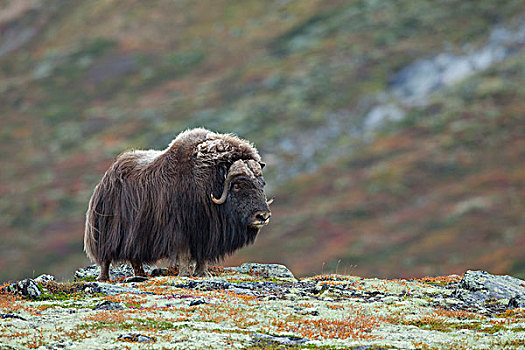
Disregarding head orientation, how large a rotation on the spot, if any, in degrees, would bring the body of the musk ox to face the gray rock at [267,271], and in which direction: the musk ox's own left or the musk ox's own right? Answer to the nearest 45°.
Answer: approximately 45° to the musk ox's own left

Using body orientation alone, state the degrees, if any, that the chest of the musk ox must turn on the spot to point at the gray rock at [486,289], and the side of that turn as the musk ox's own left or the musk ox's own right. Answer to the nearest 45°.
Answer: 0° — it already faces it

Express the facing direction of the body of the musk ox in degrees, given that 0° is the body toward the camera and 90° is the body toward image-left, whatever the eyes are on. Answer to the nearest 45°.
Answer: approximately 270°

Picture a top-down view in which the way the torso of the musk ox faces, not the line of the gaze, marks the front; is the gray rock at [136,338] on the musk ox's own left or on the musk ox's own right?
on the musk ox's own right

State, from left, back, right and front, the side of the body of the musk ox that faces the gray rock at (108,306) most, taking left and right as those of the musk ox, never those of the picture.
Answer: right

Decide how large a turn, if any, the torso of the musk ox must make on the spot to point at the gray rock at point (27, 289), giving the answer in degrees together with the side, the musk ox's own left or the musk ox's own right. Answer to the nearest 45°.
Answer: approximately 135° to the musk ox's own right
